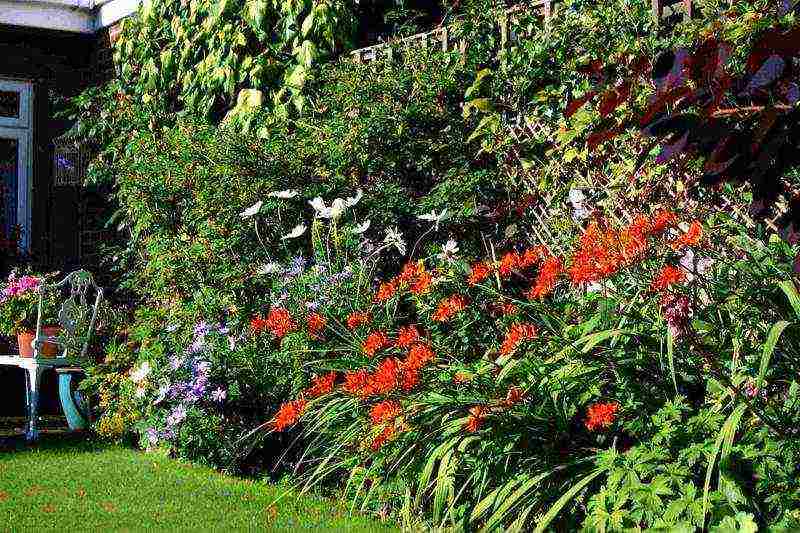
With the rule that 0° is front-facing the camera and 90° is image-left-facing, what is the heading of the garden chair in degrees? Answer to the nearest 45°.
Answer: approximately 45°

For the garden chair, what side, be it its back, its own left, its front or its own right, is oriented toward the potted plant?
right
